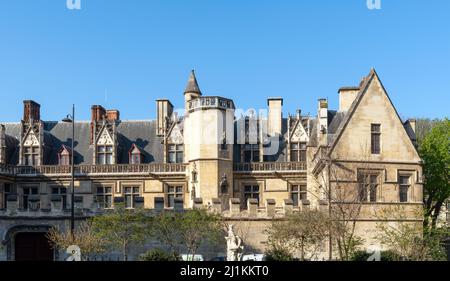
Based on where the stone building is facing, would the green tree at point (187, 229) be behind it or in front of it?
in front

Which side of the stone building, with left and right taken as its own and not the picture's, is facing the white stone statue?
front

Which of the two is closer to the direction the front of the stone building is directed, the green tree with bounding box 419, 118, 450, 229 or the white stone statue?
the white stone statue

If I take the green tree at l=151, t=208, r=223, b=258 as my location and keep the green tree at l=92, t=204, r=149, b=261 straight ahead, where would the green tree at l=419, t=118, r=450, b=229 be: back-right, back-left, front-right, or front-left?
back-right

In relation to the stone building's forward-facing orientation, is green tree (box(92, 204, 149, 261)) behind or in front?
in front

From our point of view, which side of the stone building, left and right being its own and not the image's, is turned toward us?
front

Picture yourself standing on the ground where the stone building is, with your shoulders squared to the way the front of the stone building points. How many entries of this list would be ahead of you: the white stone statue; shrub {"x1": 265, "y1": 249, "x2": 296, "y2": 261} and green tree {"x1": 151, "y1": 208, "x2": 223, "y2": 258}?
3

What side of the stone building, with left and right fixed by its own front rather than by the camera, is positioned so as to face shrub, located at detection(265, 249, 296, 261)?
front

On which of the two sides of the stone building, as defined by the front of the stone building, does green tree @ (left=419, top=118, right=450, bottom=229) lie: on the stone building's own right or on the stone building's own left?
on the stone building's own left

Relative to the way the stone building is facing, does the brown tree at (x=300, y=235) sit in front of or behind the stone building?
in front
